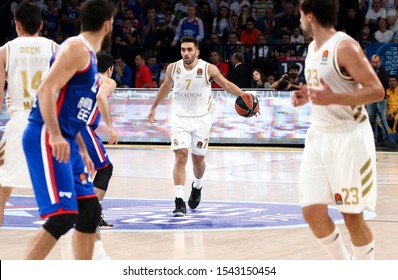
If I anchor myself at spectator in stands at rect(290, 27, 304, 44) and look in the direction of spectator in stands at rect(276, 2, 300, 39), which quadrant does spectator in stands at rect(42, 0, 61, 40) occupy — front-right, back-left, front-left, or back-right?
front-left

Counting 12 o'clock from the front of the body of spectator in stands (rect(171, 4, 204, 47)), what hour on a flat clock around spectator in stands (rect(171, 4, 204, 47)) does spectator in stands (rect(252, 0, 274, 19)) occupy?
spectator in stands (rect(252, 0, 274, 19)) is roughly at 8 o'clock from spectator in stands (rect(171, 4, 204, 47)).

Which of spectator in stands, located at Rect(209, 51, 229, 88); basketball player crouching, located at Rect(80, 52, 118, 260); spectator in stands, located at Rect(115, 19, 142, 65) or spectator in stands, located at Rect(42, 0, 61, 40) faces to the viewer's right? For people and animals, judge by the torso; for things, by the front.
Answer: the basketball player crouching

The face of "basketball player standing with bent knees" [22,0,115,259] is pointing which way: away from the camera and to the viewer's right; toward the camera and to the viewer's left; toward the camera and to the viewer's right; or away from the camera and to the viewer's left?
away from the camera and to the viewer's right

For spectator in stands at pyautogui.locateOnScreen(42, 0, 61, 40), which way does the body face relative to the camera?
toward the camera

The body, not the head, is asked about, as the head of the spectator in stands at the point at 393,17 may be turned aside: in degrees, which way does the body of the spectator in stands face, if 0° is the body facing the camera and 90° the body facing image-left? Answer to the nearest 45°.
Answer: approximately 0°

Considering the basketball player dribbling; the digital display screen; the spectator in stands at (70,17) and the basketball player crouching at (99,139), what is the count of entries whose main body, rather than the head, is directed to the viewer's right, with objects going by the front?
1

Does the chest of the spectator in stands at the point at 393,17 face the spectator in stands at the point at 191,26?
no

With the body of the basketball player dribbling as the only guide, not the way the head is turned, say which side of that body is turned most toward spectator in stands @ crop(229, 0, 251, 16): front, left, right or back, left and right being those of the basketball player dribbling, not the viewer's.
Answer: back

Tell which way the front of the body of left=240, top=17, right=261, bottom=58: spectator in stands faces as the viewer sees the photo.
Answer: toward the camera

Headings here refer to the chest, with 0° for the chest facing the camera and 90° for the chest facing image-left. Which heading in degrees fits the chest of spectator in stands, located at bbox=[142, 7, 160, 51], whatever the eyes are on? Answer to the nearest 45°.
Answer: approximately 0°

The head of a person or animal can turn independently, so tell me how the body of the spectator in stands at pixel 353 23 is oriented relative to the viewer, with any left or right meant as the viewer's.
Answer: facing the viewer

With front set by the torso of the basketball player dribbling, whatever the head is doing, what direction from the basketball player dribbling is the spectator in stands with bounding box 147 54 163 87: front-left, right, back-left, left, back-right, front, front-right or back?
back

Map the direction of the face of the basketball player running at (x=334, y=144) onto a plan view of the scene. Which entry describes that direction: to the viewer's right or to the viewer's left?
to the viewer's left

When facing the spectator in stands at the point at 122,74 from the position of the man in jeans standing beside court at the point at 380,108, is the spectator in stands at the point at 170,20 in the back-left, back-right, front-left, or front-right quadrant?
front-right

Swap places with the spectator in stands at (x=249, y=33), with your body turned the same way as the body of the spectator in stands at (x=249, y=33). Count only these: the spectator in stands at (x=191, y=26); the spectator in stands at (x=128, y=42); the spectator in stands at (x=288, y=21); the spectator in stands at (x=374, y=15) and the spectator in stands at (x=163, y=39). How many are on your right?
3

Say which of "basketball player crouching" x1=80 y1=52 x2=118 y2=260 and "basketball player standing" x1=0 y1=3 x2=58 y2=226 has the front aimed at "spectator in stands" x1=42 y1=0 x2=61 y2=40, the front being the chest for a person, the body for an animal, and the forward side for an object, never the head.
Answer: "basketball player standing" x1=0 y1=3 x2=58 y2=226

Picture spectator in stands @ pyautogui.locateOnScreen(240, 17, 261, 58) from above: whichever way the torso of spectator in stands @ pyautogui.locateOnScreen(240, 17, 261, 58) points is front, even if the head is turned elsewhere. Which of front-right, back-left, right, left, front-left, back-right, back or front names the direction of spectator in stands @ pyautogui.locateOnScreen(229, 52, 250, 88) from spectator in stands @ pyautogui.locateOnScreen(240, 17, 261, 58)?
front

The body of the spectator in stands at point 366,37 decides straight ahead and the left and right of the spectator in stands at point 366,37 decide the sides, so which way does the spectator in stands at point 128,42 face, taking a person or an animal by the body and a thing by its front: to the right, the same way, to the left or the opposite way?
the same way

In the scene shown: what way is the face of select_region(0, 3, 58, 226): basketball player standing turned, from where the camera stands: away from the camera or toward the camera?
away from the camera

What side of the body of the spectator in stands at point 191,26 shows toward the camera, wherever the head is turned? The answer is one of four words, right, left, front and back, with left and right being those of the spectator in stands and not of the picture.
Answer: front
